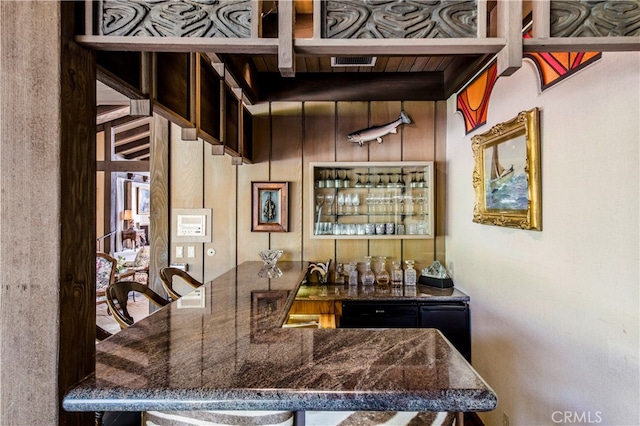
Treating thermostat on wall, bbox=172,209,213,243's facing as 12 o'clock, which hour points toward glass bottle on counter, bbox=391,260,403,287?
The glass bottle on counter is roughly at 10 o'clock from the thermostat on wall.

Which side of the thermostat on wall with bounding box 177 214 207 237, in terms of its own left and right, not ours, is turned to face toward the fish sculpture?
left

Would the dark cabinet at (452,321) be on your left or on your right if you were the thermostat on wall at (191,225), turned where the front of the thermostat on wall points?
on your left

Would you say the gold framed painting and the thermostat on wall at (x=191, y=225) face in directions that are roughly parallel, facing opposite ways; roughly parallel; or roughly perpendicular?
roughly perpendicular

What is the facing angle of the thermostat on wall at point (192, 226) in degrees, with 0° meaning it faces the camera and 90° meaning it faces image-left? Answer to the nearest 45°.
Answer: approximately 0°

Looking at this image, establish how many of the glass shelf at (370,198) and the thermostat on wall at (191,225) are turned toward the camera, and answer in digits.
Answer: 2

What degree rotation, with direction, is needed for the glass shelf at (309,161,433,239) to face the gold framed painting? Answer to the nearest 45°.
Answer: approximately 45° to its left

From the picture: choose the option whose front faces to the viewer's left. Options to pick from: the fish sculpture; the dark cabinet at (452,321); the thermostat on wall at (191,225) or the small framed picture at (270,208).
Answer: the fish sculpture

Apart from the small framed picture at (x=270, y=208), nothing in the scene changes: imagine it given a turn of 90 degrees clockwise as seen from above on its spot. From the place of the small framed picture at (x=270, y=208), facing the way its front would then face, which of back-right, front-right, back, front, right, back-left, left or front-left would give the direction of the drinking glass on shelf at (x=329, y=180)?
back

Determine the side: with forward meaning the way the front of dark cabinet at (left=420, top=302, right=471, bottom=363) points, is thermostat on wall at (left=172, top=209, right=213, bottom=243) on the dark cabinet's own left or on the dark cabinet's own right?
on the dark cabinet's own right
